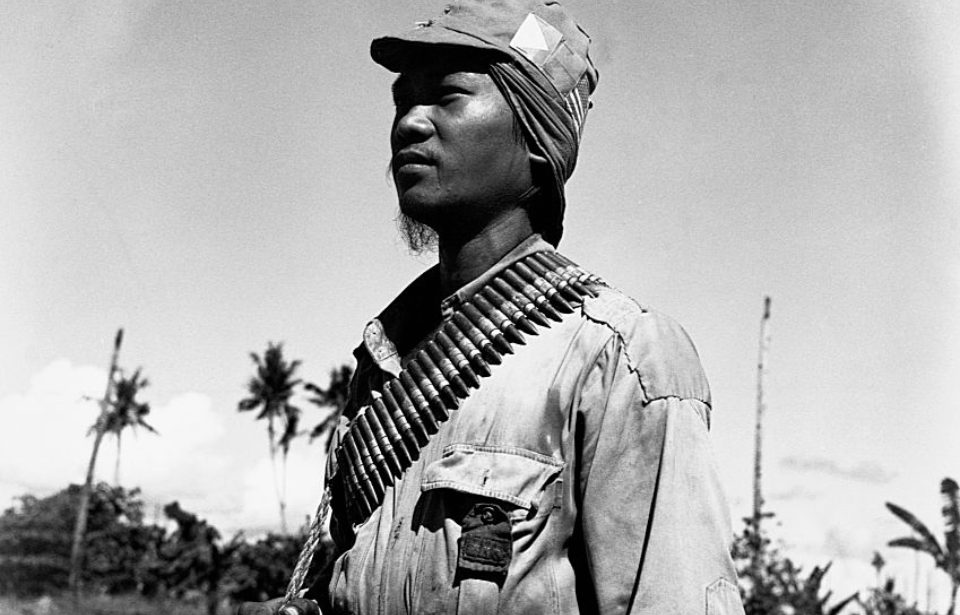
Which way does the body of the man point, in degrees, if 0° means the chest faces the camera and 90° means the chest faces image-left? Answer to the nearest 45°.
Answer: approximately 45°

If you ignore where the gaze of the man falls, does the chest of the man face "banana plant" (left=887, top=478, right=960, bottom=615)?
no
